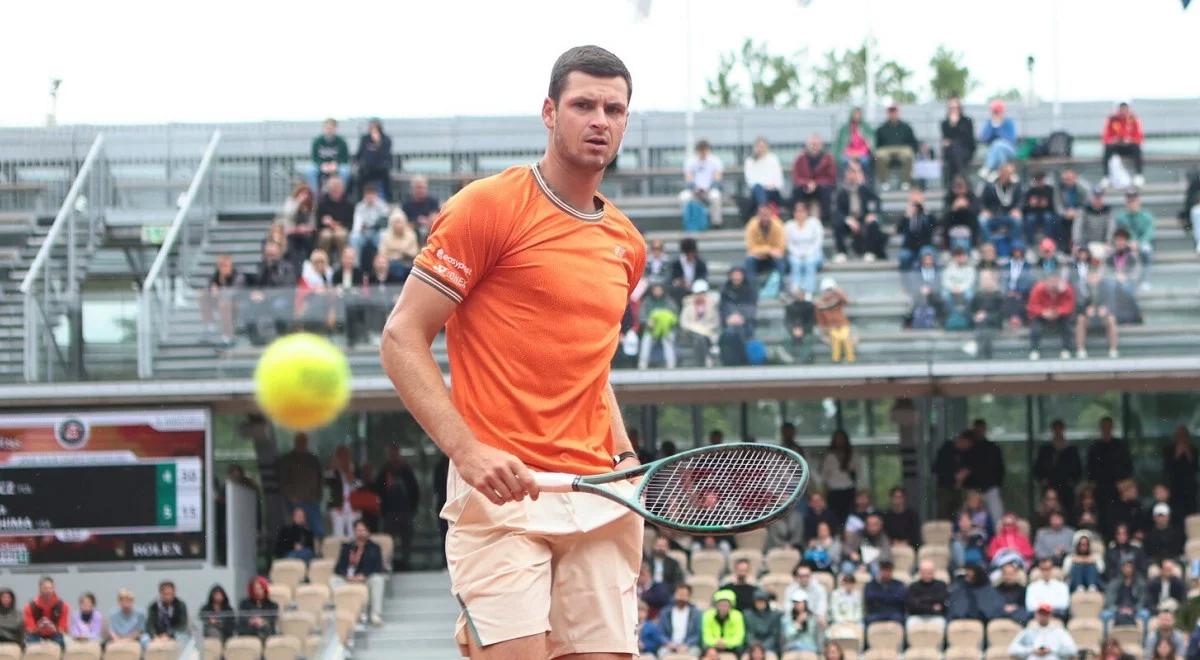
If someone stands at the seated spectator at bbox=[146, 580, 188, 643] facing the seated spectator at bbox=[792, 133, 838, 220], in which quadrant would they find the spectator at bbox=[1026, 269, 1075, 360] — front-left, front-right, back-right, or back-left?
front-right

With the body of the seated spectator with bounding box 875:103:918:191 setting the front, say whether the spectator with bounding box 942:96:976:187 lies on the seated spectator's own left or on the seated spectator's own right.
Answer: on the seated spectator's own left

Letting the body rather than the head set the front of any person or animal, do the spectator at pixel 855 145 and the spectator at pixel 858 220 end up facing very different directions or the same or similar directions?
same or similar directions

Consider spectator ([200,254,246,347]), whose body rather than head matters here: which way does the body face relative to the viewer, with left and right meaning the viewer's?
facing the viewer and to the left of the viewer

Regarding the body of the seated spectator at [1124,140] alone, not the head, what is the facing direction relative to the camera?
toward the camera

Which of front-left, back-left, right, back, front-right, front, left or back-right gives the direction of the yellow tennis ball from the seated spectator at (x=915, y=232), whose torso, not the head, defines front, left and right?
front

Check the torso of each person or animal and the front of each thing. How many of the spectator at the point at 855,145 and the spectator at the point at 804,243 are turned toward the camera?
2

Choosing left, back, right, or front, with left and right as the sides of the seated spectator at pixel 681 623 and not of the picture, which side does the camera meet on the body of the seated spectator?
front

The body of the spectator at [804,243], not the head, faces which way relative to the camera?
toward the camera

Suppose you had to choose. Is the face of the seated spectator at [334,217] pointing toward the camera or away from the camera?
toward the camera

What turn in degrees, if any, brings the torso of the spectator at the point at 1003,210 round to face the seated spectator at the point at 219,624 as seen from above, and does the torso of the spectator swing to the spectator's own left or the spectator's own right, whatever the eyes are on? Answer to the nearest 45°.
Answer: approximately 45° to the spectator's own right

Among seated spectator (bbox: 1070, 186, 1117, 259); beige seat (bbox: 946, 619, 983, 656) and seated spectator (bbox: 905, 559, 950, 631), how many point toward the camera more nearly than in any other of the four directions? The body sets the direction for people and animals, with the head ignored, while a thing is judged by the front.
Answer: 3

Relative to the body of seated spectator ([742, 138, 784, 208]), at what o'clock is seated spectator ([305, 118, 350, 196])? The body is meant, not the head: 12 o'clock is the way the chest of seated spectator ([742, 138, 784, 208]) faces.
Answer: seated spectator ([305, 118, 350, 196]) is roughly at 3 o'clock from seated spectator ([742, 138, 784, 208]).

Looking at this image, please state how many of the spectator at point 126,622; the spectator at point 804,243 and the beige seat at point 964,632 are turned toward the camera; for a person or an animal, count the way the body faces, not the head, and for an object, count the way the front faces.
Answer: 3
